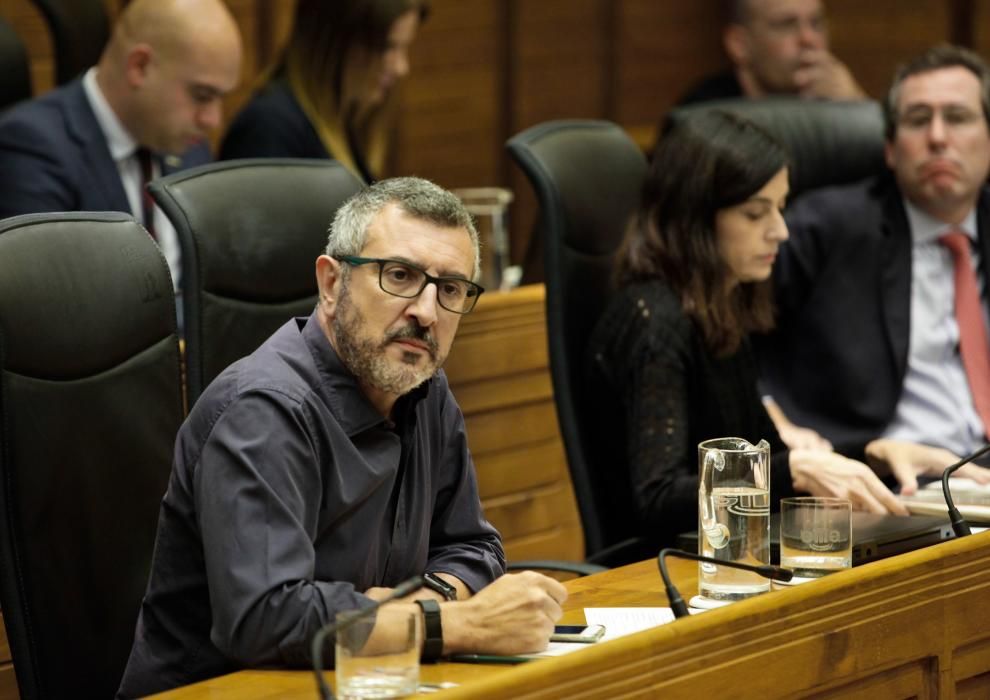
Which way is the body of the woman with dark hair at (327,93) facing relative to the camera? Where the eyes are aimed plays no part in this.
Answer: to the viewer's right

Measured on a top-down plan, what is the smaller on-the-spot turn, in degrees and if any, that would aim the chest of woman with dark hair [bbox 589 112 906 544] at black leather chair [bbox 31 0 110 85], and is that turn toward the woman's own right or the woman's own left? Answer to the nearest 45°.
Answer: approximately 135° to the woman's own left

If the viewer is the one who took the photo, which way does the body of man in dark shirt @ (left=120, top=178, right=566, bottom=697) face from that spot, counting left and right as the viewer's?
facing the viewer and to the right of the viewer

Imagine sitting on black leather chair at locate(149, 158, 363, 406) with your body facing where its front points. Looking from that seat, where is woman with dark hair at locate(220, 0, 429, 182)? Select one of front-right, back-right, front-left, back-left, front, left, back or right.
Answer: back-left

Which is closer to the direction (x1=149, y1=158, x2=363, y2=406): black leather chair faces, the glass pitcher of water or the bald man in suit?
the glass pitcher of water

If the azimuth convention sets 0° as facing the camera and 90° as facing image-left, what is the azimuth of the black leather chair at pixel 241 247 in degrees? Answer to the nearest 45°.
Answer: approximately 315°

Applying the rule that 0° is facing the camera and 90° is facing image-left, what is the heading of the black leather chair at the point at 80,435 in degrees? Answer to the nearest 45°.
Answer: approximately 315°

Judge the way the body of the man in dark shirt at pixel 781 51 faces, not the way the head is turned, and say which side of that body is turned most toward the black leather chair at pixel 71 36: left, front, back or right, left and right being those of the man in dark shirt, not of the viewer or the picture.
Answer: right

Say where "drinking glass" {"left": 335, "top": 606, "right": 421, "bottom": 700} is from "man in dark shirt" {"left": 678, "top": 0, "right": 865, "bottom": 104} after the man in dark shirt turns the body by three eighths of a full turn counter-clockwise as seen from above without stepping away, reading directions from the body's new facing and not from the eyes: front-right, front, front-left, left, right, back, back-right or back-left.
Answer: back

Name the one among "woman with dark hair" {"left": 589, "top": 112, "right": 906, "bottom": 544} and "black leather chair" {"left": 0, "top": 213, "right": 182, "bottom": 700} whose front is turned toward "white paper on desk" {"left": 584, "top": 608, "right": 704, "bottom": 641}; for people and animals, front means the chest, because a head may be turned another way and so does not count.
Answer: the black leather chair

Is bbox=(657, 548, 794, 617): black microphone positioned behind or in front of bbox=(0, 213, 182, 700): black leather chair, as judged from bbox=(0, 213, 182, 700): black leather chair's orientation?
in front

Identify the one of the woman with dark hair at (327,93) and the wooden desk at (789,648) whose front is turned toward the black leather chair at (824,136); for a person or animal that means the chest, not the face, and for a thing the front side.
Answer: the woman with dark hair

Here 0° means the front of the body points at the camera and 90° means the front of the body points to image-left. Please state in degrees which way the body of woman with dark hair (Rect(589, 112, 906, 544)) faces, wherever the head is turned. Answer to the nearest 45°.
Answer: approximately 270°
